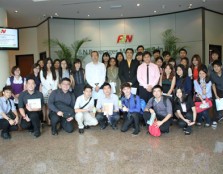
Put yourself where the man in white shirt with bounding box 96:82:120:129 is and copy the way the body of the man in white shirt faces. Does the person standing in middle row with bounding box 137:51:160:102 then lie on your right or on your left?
on your left

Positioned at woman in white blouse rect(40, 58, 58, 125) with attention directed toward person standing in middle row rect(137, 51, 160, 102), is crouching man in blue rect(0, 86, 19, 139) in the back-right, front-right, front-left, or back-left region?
back-right

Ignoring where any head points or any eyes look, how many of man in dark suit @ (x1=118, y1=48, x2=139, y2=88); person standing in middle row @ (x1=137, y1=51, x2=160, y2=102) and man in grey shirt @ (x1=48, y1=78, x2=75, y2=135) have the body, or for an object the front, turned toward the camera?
3

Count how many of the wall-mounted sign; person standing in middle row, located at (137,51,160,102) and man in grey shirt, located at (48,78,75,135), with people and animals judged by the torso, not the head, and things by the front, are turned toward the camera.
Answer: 3

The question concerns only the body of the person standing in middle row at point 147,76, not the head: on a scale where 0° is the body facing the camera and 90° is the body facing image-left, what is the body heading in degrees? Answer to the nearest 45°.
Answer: approximately 0°

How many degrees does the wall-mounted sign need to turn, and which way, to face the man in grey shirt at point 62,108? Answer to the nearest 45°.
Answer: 0° — it already faces them

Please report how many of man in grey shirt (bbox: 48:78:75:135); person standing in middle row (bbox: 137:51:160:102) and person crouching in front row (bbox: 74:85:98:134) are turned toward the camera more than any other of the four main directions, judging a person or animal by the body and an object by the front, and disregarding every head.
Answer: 3

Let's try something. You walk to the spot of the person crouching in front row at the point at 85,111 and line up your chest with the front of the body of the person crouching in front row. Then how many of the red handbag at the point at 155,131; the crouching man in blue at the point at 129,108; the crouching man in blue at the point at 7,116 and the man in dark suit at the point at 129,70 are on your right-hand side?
1

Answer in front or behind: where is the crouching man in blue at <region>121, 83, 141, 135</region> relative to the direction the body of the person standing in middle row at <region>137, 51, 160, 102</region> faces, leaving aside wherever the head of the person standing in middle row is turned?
in front
